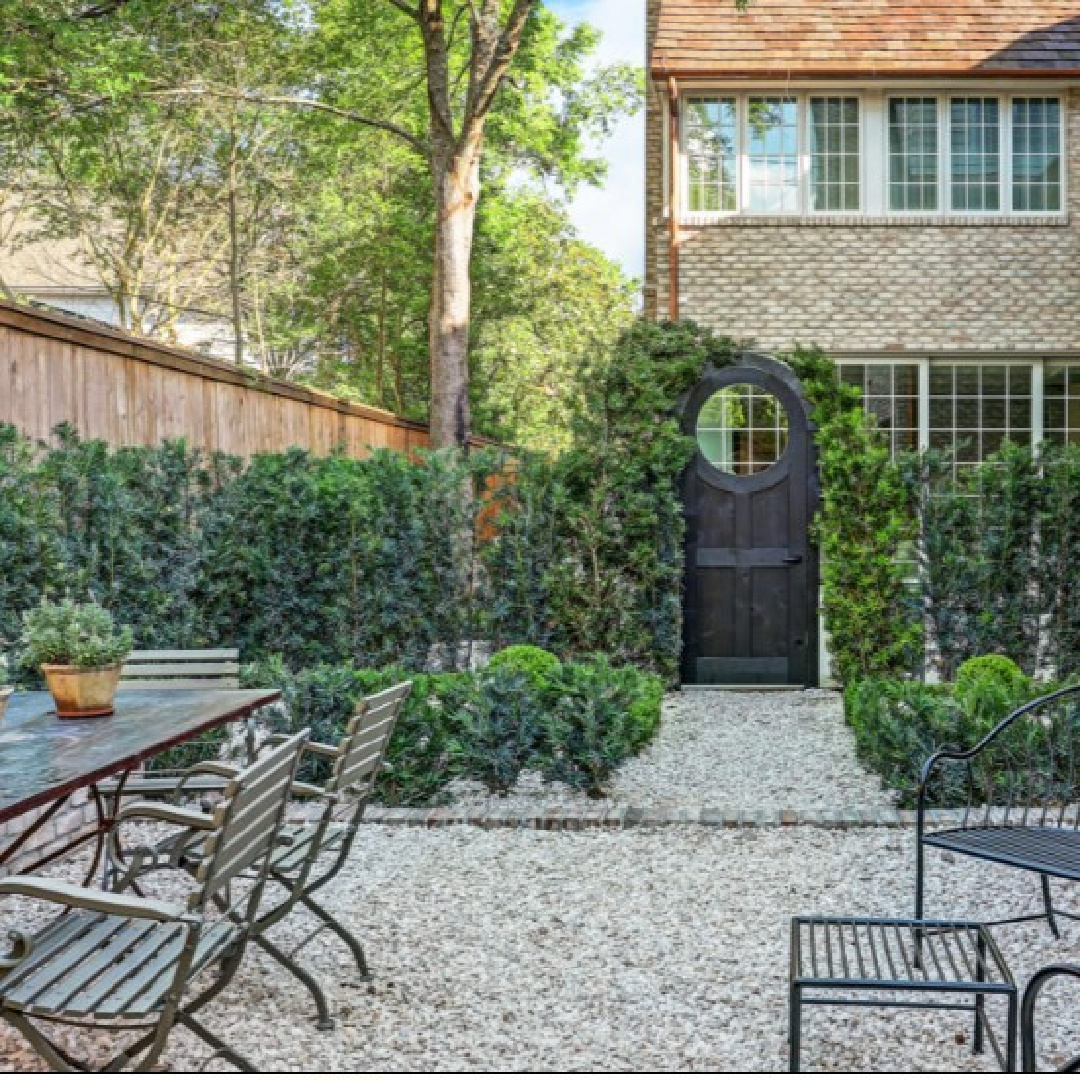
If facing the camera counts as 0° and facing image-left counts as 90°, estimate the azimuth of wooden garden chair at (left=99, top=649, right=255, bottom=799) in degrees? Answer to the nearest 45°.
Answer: approximately 0°

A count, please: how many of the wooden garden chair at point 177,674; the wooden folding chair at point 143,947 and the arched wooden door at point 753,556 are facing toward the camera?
2

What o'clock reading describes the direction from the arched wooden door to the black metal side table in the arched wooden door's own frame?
The black metal side table is roughly at 12 o'clock from the arched wooden door.

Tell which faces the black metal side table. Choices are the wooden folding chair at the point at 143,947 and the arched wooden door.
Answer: the arched wooden door

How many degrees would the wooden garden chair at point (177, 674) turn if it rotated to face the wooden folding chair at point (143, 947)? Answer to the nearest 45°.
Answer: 0° — it already faces it

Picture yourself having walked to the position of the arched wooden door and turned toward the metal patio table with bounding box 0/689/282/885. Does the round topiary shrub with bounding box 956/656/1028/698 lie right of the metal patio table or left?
left

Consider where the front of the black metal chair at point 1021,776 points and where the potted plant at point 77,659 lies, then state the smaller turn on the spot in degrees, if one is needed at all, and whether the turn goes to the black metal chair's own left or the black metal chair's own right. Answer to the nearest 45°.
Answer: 0° — it already faces it

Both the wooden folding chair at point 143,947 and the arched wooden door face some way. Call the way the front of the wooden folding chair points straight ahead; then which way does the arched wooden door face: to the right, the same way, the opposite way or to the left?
to the left

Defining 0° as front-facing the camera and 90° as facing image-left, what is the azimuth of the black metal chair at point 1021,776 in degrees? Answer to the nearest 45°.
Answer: approximately 45°

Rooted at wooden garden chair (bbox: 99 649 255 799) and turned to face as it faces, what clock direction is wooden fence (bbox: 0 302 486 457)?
The wooden fence is roughly at 6 o'clock from the wooden garden chair.

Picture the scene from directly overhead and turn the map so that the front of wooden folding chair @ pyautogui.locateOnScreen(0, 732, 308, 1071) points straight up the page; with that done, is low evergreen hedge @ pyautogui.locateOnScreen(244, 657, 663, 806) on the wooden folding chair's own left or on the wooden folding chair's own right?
on the wooden folding chair's own right

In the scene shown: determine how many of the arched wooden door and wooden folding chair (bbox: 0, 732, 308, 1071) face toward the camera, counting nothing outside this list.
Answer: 1

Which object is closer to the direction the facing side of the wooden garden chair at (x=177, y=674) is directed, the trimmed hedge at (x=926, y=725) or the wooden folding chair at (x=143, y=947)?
the wooden folding chair

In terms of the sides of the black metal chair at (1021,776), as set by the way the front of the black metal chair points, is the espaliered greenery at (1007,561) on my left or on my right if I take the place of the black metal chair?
on my right
